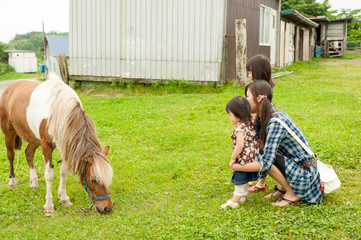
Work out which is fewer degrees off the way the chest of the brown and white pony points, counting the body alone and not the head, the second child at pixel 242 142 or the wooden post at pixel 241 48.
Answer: the second child

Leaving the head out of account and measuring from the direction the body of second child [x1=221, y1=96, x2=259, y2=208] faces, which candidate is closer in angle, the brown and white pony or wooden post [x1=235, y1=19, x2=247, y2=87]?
the brown and white pony

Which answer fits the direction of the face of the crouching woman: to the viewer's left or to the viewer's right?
to the viewer's left

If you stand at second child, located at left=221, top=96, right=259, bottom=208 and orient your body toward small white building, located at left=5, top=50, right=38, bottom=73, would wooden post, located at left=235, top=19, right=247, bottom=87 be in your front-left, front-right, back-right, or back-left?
front-right

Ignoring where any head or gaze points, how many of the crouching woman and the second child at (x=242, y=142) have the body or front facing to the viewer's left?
2

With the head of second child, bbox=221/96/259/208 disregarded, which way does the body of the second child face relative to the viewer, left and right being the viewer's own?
facing to the left of the viewer

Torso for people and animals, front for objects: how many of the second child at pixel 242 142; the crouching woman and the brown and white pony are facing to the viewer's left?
2

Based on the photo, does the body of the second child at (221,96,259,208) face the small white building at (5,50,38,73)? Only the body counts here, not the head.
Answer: no

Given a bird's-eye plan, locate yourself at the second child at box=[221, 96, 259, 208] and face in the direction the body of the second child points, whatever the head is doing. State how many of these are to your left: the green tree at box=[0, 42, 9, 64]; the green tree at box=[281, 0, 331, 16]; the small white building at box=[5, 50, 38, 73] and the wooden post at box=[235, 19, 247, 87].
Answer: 0

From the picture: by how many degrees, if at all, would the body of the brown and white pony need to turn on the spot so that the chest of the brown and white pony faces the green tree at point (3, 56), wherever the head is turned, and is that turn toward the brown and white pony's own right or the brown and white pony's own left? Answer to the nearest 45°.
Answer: approximately 135° to the brown and white pony's own left

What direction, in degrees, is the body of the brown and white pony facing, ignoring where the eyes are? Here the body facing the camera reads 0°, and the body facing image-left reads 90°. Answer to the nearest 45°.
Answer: approximately 315°

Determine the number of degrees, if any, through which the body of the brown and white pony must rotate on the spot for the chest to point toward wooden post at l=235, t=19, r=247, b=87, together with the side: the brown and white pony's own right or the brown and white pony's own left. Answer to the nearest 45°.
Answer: approximately 90° to the brown and white pony's own left

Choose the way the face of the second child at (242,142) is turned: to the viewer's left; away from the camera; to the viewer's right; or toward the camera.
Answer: to the viewer's left

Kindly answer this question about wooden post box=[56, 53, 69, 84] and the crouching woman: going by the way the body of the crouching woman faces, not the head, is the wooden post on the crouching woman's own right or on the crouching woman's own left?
on the crouching woman's own right

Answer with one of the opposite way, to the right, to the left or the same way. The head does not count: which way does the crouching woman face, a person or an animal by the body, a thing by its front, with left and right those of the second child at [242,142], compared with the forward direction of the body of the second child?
the same way

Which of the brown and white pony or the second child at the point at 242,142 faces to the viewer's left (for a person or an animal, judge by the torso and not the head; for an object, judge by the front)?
the second child

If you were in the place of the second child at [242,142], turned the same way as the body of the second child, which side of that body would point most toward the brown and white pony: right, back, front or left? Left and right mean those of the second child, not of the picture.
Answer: front

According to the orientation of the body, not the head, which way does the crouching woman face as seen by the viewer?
to the viewer's left

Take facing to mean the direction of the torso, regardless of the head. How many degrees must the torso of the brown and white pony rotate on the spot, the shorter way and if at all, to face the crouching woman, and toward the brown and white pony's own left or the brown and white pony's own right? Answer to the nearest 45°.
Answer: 0° — it already faces them

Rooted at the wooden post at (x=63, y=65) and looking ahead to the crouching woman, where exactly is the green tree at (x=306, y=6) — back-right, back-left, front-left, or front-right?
back-left

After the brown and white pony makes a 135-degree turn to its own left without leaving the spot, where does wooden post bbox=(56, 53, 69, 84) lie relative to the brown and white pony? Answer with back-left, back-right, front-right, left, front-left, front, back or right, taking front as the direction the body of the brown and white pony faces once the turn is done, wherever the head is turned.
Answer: front
